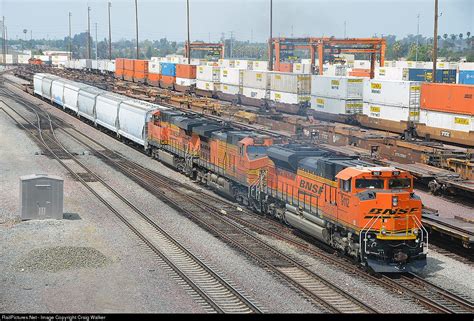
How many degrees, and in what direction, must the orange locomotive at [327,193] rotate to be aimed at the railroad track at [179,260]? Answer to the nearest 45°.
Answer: approximately 135° to its right

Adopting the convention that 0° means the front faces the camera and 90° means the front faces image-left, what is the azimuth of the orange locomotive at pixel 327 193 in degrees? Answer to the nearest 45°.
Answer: approximately 315°

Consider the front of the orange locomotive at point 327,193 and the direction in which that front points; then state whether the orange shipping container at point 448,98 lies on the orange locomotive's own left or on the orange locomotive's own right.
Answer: on the orange locomotive's own left

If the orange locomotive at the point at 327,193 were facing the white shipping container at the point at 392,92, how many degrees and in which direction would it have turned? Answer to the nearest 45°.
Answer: approximately 135° to its left

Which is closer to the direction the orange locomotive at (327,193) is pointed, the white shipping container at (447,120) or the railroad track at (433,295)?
the railroad track

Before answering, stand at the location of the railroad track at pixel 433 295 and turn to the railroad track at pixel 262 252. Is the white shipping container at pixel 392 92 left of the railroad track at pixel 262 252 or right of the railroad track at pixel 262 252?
right

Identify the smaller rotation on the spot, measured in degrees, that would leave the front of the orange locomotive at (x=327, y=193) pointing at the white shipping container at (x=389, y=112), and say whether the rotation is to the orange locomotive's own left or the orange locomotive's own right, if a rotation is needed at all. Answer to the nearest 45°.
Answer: approximately 135° to the orange locomotive's own left
